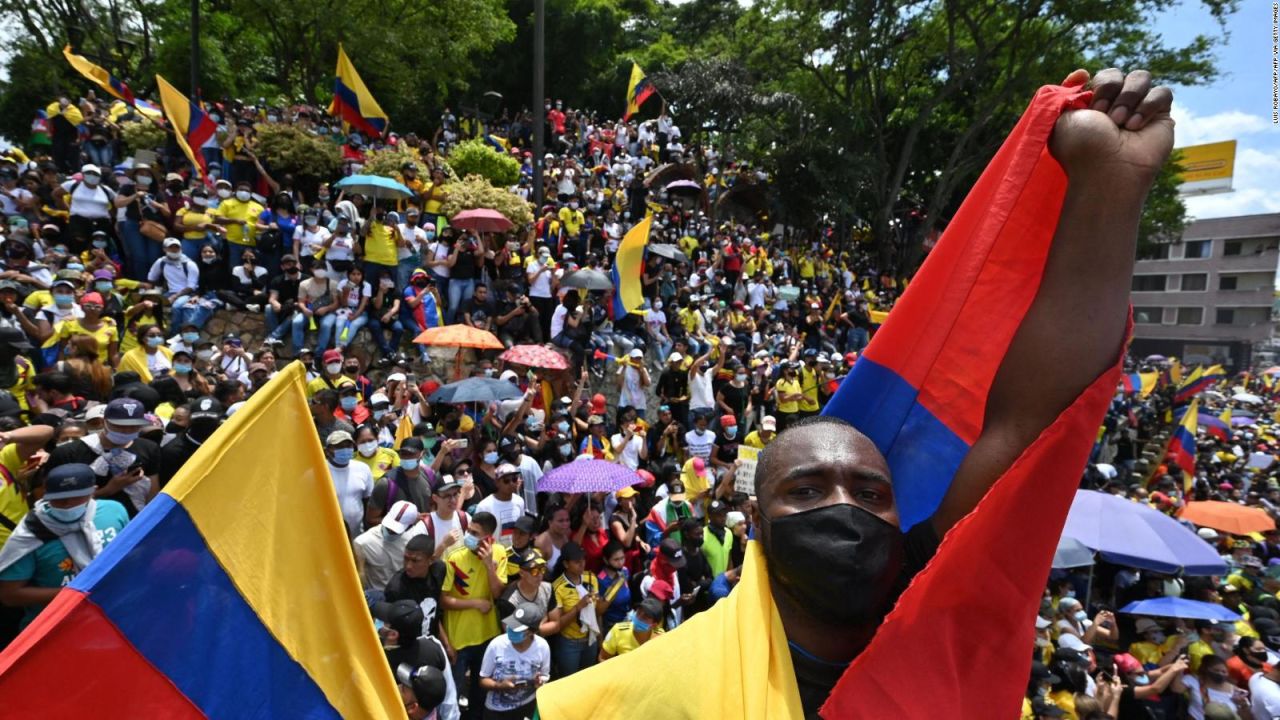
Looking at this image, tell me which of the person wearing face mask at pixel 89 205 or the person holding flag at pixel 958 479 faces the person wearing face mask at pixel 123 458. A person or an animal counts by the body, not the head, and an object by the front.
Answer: the person wearing face mask at pixel 89 205

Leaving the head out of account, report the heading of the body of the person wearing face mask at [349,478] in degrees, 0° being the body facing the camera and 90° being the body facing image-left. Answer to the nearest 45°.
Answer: approximately 315°

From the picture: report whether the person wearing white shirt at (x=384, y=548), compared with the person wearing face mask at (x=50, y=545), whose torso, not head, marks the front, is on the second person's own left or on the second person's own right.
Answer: on the second person's own left

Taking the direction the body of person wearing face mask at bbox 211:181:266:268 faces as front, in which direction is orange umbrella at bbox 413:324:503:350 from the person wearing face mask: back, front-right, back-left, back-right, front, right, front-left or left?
front-left

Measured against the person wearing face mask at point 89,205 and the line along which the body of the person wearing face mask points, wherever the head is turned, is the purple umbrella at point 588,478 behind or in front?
in front

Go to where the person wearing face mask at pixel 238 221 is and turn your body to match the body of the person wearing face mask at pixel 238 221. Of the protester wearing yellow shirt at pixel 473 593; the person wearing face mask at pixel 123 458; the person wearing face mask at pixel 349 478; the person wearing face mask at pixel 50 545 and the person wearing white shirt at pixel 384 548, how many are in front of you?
5
